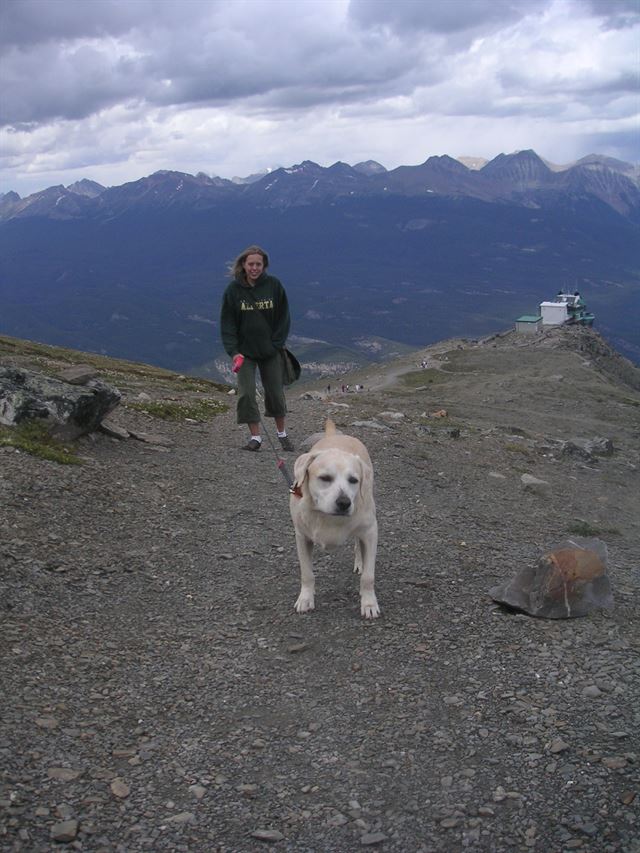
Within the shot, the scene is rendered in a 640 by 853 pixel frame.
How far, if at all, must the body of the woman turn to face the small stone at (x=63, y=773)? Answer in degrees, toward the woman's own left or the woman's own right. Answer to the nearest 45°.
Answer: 0° — they already face it

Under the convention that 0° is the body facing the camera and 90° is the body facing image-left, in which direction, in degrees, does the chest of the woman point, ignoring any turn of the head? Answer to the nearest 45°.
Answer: approximately 0°

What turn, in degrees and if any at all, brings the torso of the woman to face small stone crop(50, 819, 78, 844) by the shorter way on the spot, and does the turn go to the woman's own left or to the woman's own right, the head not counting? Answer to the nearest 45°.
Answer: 0° — they already face it

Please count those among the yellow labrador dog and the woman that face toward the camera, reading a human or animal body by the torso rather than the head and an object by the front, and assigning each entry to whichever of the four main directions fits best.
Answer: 2

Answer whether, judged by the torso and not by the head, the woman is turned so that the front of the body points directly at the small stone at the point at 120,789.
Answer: yes
